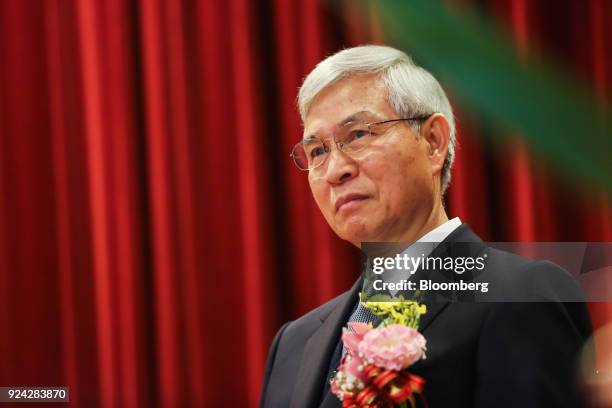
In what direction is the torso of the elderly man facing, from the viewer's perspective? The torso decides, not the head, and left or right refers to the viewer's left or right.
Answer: facing the viewer and to the left of the viewer

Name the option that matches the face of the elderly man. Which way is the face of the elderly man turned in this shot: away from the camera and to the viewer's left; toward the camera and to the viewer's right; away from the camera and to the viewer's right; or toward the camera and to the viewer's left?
toward the camera and to the viewer's left
